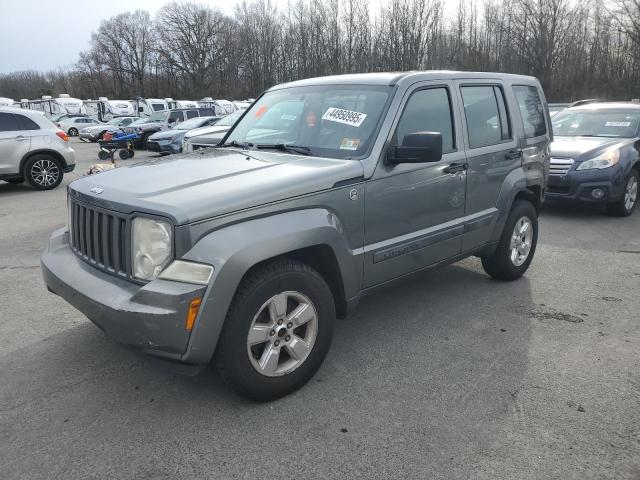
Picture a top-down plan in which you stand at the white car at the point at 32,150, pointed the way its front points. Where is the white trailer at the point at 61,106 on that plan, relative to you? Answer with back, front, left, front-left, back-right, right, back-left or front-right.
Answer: right

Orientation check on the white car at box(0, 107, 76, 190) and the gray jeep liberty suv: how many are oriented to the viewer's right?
0

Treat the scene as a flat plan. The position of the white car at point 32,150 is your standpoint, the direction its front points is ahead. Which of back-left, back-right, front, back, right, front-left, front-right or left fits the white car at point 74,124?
right

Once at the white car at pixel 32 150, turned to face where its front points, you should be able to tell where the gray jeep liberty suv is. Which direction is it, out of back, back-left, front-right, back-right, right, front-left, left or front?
left

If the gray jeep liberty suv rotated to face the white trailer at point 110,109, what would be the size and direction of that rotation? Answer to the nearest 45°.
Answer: approximately 135° to its right

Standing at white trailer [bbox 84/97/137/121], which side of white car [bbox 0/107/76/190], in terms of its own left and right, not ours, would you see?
right

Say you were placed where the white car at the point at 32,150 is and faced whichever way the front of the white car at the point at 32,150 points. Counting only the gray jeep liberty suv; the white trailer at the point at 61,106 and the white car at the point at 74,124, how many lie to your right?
2

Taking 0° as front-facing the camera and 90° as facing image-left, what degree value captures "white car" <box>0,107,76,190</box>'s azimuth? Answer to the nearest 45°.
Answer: approximately 90°
